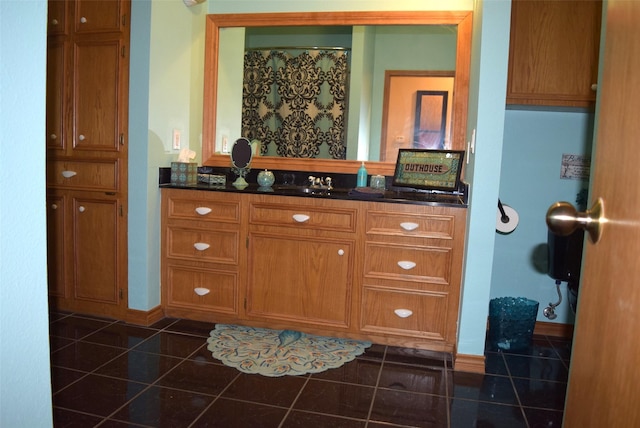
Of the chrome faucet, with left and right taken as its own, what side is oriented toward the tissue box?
right

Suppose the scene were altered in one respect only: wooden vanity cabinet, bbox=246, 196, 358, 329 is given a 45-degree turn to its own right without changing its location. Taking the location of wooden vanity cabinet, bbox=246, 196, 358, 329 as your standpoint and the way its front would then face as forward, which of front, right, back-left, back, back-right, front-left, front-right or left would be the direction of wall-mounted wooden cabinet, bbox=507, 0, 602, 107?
back-left

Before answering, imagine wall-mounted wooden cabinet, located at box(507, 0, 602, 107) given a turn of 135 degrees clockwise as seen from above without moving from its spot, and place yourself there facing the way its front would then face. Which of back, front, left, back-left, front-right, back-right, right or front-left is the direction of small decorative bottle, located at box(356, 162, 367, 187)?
front-left

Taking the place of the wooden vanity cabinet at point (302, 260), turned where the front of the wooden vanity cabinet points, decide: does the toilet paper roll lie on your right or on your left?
on your left

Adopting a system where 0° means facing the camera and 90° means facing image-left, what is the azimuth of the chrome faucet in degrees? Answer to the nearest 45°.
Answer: approximately 0°

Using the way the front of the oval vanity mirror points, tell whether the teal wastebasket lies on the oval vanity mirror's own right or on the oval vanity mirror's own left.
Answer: on the oval vanity mirror's own left
